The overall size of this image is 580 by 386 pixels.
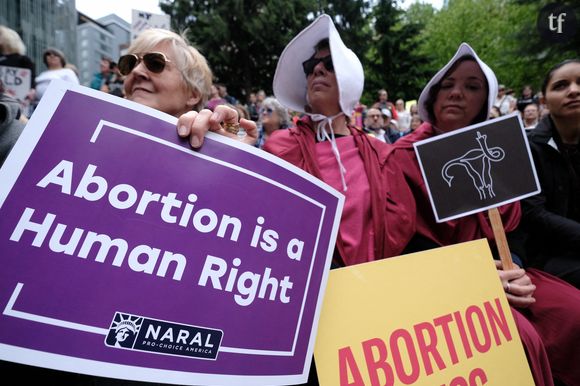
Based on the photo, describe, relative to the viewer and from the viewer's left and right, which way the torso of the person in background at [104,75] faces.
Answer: facing the viewer and to the left of the viewer

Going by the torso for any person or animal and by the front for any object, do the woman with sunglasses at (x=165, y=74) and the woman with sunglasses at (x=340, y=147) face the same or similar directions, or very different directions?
same or similar directions

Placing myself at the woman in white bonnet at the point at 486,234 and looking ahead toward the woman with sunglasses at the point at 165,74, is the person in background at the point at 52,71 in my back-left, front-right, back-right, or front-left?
front-right

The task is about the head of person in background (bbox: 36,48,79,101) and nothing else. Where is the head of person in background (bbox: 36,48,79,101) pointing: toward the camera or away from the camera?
toward the camera

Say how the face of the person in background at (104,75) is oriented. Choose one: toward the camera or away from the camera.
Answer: toward the camera

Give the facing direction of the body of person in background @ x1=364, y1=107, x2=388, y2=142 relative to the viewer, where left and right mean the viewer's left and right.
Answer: facing the viewer

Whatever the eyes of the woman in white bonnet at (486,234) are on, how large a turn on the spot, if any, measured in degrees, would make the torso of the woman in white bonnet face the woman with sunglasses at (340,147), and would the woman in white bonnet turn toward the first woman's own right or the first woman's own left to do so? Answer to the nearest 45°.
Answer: approximately 45° to the first woman's own right

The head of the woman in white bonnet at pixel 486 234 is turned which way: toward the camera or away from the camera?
toward the camera

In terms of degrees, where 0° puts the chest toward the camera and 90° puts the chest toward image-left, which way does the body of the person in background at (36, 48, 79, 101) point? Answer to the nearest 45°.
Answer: approximately 0°

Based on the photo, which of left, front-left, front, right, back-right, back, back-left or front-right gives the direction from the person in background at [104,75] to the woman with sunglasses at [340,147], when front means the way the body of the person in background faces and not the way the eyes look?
front-left

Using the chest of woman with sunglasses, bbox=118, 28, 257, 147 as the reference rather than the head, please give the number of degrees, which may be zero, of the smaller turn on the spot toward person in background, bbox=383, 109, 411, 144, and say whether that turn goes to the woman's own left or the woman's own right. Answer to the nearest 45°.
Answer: approximately 180°

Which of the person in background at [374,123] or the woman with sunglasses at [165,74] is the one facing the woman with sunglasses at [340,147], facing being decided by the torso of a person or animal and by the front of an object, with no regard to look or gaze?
the person in background

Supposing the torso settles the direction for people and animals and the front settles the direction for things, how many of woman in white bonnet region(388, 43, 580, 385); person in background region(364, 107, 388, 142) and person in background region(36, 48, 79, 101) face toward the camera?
3

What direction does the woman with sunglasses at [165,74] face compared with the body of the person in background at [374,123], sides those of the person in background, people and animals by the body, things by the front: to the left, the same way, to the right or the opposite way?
the same way

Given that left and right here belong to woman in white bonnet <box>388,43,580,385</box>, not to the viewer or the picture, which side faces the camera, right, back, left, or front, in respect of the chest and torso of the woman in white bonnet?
front

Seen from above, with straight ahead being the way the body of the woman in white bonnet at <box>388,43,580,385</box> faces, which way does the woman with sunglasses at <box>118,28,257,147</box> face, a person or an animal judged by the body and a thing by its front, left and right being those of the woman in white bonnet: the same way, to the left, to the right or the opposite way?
the same way

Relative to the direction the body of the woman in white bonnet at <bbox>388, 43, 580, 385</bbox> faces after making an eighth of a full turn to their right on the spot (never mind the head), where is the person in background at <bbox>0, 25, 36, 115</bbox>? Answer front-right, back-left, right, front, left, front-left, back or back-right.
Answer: front-right

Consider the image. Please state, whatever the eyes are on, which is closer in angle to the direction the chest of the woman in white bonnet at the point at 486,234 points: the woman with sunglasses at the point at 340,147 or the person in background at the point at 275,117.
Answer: the woman with sunglasses
